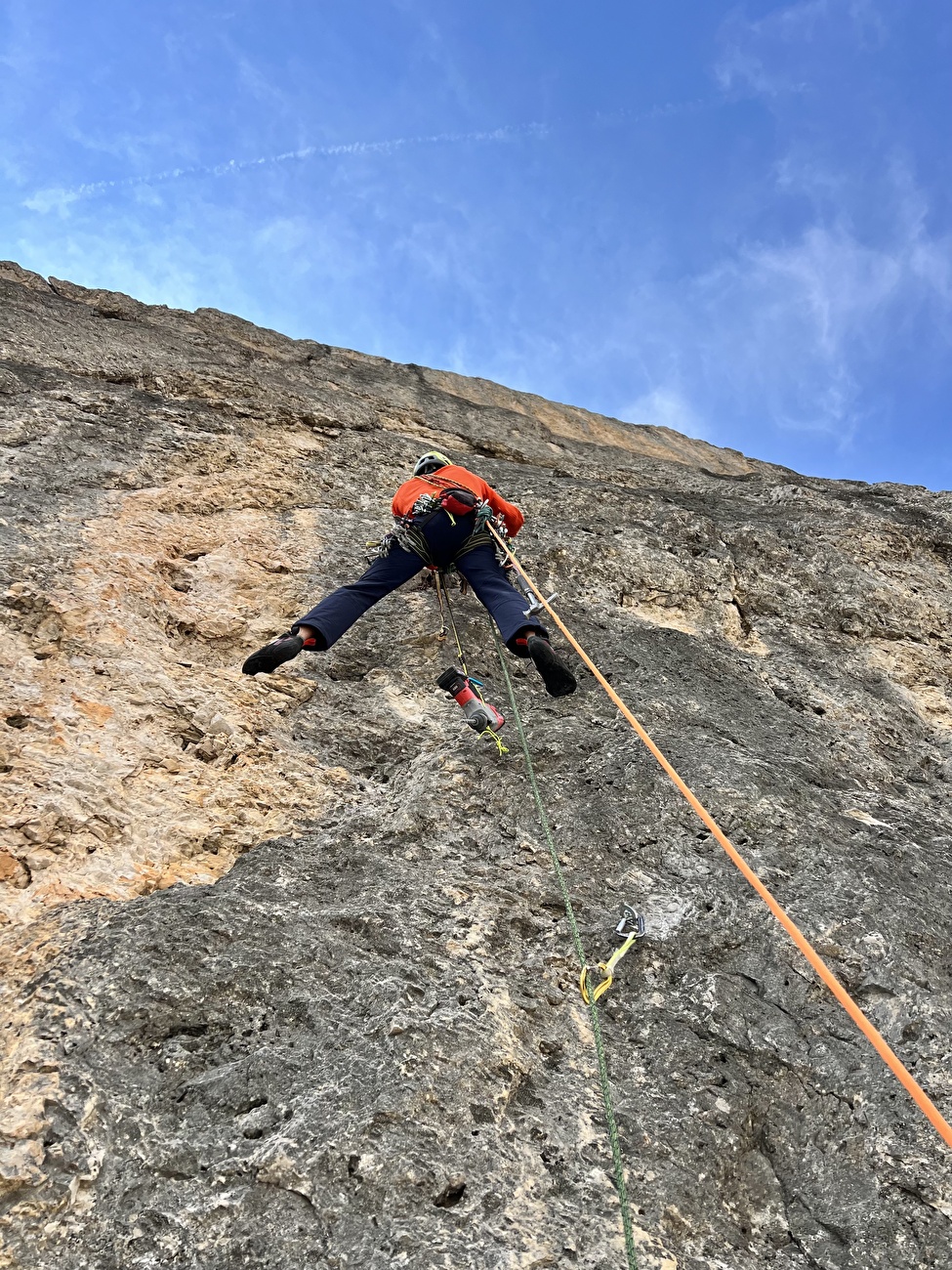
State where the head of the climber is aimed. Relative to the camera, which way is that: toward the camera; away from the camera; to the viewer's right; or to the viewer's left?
away from the camera

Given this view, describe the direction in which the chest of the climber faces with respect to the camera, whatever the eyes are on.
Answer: away from the camera

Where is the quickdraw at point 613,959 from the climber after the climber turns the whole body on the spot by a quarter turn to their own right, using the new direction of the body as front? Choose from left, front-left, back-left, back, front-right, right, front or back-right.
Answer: front-right
